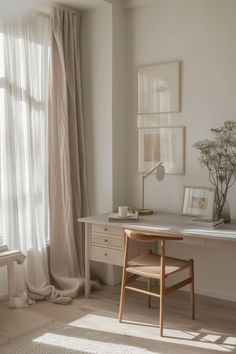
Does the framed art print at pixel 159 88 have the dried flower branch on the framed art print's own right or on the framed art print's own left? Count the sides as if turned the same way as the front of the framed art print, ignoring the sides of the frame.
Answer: on the framed art print's own left

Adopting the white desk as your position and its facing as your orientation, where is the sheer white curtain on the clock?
The sheer white curtain is roughly at 2 o'clock from the white desk.

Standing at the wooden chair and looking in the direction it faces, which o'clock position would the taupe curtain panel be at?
The taupe curtain panel is roughly at 9 o'clock from the wooden chair.

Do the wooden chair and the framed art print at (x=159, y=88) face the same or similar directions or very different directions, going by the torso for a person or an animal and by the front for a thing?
very different directions

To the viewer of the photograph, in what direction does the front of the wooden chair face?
facing away from the viewer and to the right of the viewer

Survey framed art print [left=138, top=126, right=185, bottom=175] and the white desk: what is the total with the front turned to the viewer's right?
0

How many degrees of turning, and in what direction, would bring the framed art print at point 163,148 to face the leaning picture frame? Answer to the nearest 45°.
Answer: approximately 90° to its left

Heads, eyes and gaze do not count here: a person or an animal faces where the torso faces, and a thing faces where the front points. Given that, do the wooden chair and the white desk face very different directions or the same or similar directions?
very different directions

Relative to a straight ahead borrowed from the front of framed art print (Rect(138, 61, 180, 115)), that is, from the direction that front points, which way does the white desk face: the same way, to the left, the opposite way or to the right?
the same way

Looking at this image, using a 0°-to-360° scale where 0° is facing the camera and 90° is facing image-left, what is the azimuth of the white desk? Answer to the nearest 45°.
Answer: approximately 45°

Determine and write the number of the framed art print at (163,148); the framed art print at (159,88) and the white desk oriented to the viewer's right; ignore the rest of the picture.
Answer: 0

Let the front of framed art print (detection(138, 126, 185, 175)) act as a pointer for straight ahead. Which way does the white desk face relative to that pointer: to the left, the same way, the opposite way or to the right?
the same way

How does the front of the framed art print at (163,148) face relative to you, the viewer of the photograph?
facing the viewer and to the left of the viewer
